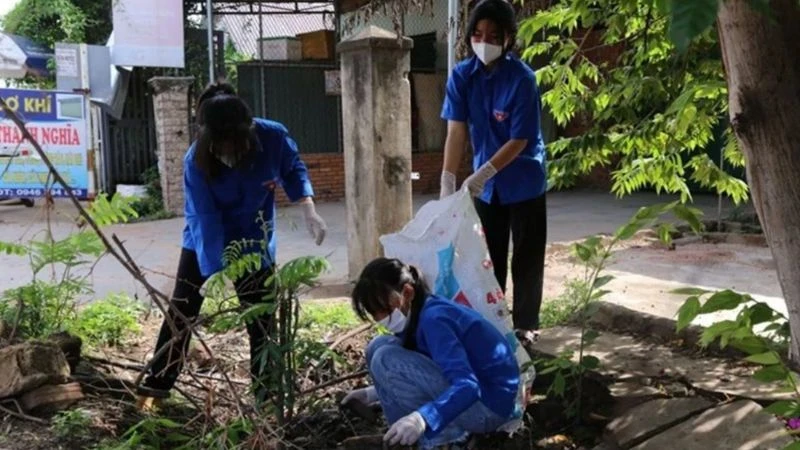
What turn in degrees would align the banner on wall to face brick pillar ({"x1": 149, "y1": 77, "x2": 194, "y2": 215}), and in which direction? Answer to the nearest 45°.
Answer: approximately 90° to its left

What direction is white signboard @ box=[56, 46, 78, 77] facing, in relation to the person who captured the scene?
facing the viewer

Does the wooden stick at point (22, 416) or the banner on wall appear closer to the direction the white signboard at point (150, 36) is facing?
the wooden stick

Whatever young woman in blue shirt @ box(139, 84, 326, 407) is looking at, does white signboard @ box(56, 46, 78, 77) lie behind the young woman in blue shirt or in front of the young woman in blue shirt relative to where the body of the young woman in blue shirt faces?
behind

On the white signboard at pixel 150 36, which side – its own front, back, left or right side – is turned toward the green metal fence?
left

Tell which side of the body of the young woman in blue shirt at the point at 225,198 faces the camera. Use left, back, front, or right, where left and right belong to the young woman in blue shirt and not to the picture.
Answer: front

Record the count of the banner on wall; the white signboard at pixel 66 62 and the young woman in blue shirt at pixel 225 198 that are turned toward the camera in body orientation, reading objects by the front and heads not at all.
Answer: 3

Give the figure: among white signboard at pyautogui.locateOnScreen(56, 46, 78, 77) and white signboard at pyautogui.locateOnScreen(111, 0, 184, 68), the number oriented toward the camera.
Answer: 2
